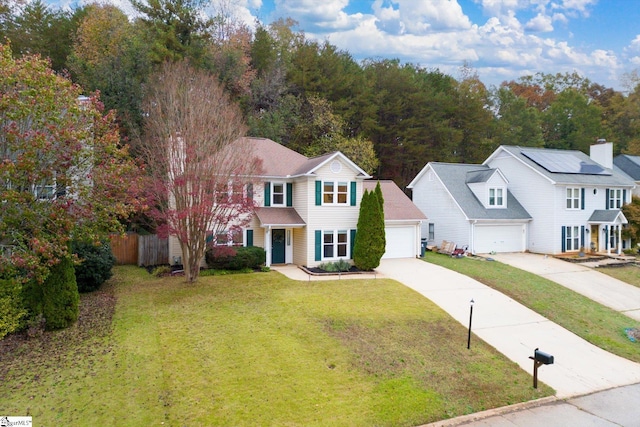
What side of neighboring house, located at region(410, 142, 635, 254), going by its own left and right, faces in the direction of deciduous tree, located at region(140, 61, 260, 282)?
right

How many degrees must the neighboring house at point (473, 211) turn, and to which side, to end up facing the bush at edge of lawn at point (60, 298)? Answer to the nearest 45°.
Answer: approximately 90° to its right

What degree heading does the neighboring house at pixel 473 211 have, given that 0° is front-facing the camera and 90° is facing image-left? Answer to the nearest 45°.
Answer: approximately 315°

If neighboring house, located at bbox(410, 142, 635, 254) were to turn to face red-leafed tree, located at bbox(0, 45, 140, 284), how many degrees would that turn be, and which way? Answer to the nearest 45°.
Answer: approximately 90° to its right

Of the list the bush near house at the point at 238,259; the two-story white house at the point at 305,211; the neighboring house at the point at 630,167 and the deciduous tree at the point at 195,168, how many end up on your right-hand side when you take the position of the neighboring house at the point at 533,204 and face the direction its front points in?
3

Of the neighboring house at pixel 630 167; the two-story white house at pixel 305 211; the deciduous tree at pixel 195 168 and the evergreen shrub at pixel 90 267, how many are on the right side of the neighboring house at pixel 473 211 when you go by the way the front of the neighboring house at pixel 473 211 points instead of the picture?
3

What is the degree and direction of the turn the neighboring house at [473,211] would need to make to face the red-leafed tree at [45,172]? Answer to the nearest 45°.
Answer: approximately 90° to its right

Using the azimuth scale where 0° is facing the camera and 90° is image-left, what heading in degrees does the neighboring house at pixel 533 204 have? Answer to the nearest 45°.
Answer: approximately 315°

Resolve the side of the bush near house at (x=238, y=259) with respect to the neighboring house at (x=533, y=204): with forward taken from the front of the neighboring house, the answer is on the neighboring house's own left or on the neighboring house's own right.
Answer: on the neighboring house's own right

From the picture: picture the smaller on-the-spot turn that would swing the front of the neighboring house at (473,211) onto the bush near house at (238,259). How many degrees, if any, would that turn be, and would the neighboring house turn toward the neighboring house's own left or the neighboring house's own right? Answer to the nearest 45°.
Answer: approximately 90° to the neighboring house's own right

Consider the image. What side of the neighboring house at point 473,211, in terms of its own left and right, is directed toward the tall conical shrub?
right
